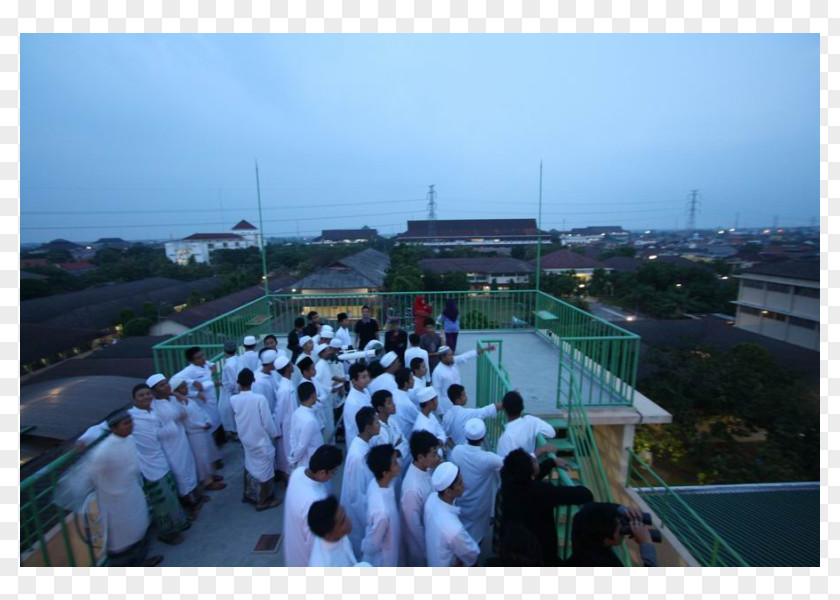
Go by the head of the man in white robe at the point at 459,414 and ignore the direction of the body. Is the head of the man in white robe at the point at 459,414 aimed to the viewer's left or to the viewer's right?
to the viewer's right

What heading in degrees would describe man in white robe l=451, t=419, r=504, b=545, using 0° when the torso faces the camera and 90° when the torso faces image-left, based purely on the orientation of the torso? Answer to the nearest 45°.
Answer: approximately 180°

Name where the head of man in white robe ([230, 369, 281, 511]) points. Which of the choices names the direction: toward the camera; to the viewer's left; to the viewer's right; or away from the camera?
away from the camera
